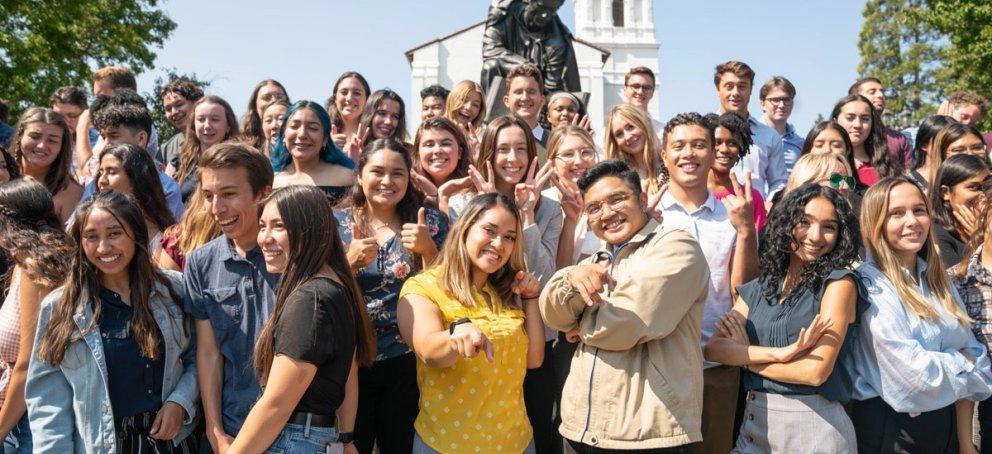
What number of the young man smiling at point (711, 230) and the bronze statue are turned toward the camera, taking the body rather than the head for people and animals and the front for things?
2

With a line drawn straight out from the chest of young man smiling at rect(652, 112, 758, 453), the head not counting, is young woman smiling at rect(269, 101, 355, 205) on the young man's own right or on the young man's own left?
on the young man's own right

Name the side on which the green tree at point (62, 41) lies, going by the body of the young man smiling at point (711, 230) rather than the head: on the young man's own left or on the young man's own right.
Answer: on the young man's own right

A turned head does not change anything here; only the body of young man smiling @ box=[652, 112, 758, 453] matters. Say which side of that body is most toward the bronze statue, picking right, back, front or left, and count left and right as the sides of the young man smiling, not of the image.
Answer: back

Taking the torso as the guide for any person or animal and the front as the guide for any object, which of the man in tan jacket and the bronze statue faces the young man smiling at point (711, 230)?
the bronze statue

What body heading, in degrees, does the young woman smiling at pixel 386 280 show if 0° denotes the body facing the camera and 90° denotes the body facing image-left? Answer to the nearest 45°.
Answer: approximately 0°
